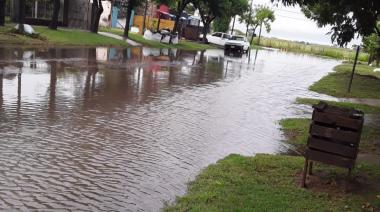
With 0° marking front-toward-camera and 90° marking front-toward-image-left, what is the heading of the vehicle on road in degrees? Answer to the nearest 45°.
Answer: approximately 45°

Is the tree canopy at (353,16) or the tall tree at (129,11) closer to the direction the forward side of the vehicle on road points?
the tree canopy

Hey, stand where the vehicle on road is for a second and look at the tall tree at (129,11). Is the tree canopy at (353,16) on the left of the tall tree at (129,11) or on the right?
left

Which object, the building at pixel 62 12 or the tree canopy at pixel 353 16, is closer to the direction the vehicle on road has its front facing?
the tree canopy

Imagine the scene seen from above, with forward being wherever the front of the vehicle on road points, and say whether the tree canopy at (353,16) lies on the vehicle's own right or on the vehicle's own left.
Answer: on the vehicle's own left

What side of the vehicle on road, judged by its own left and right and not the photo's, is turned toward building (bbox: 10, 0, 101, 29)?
front
